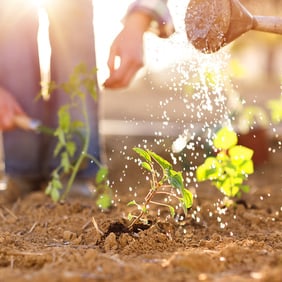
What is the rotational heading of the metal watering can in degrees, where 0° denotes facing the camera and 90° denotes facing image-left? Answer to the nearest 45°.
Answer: approximately 45°
